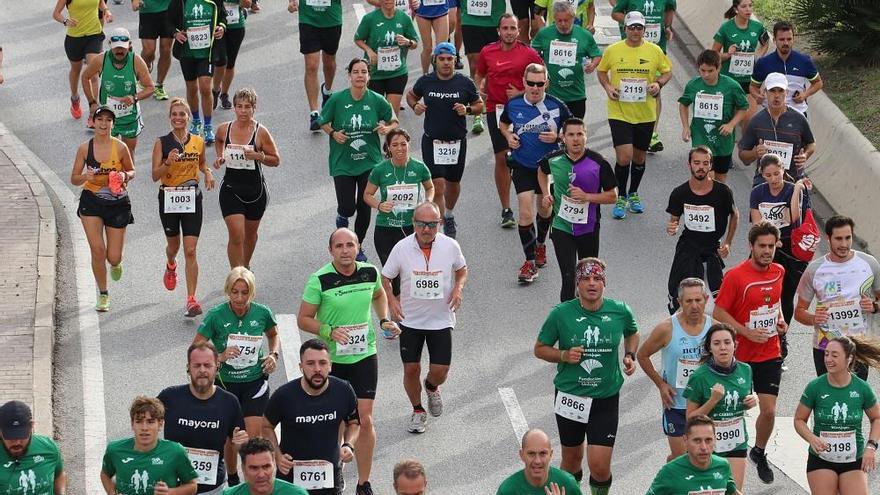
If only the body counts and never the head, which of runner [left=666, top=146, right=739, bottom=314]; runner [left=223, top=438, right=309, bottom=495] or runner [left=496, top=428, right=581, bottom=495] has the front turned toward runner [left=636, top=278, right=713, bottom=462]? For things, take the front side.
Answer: runner [left=666, top=146, right=739, bottom=314]

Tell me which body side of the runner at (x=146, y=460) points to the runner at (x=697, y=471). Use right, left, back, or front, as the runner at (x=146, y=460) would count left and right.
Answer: left

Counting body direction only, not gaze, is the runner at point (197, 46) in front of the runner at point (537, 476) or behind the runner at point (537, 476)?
behind

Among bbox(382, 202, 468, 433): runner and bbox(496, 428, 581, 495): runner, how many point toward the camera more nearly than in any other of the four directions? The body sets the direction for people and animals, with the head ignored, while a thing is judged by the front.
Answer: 2

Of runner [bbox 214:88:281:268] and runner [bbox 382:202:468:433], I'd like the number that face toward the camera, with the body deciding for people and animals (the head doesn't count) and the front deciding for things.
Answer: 2

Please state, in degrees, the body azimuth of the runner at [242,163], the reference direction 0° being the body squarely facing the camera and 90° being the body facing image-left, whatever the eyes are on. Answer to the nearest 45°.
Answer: approximately 0°

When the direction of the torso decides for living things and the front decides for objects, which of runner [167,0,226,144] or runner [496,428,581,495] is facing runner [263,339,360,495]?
runner [167,0,226,144]

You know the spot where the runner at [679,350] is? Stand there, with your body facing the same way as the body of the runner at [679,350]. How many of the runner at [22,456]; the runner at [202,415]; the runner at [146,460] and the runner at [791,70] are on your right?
3

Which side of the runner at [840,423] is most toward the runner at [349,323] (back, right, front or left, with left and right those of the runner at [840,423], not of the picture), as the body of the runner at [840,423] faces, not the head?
right

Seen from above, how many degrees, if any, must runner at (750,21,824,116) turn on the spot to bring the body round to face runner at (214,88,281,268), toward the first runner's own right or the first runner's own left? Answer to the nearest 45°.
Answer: approximately 45° to the first runner's own right
